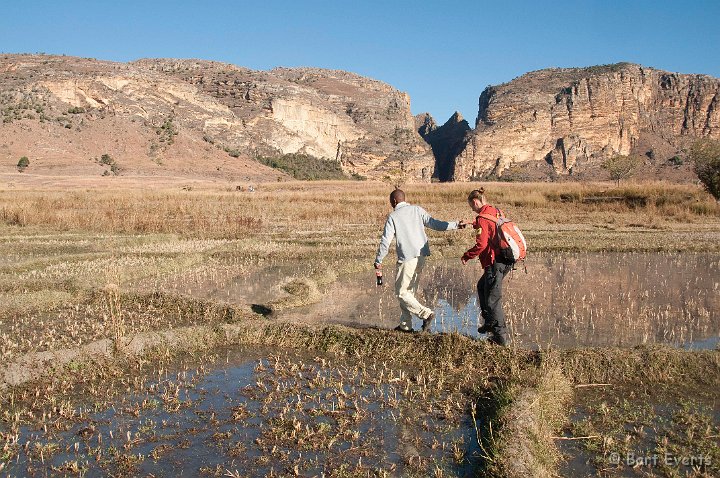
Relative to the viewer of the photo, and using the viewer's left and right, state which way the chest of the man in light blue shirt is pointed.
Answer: facing away from the viewer and to the left of the viewer

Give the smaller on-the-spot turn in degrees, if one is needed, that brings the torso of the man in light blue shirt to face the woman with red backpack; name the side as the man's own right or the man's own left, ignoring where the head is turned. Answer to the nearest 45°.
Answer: approximately 135° to the man's own right

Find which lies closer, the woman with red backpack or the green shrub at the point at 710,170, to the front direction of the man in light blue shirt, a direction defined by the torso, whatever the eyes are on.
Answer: the green shrub
